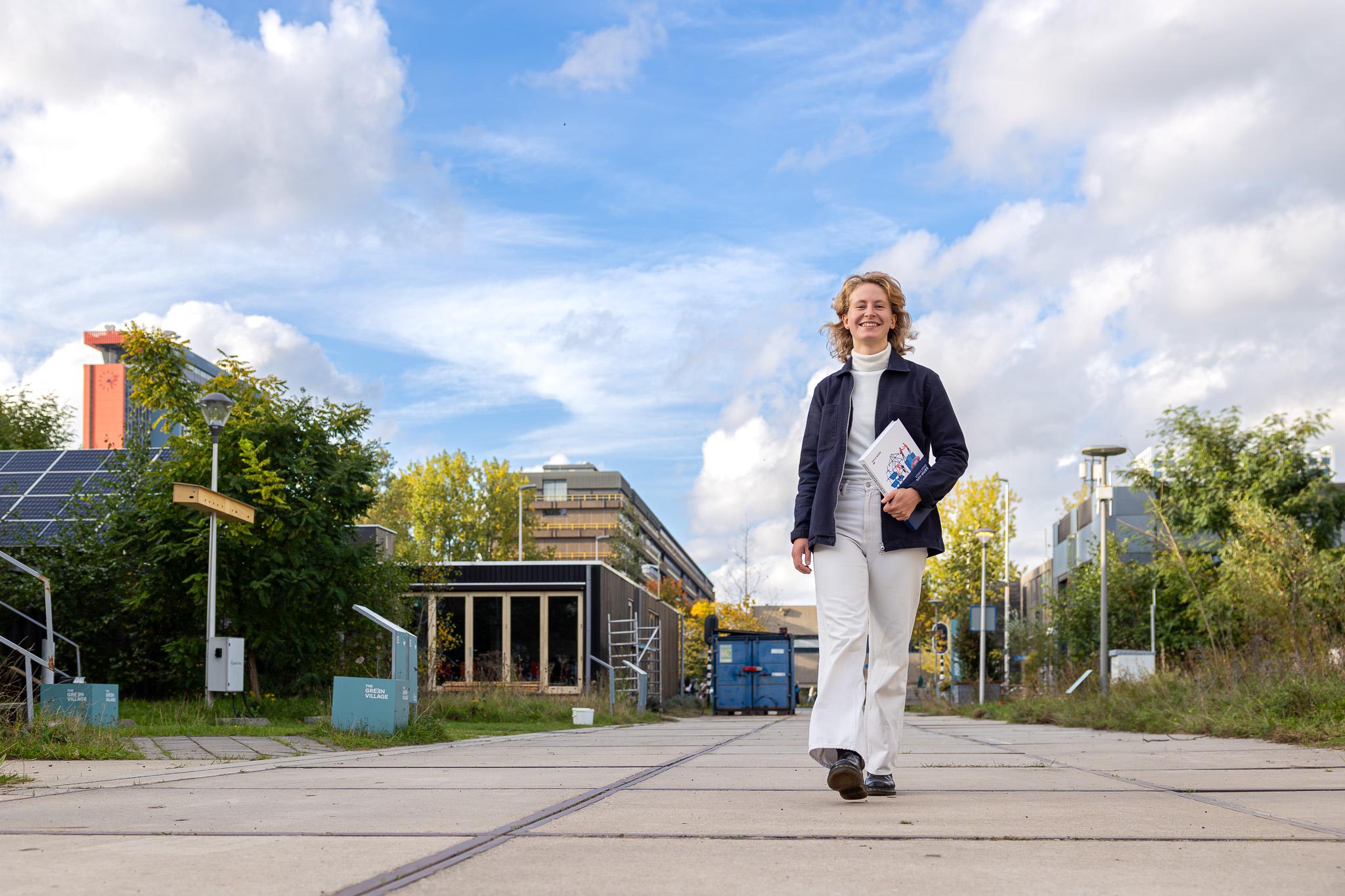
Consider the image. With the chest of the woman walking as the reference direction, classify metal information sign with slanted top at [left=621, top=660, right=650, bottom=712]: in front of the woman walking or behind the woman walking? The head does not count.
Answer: behind

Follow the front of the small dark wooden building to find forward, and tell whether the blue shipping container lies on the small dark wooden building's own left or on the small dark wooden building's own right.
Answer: on the small dark wooden building's own left

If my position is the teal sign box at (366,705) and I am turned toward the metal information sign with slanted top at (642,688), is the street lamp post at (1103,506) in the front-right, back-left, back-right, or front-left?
front-right

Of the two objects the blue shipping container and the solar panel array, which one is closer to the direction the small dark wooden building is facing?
the solar panel array

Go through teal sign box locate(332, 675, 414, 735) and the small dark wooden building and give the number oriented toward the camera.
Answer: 2

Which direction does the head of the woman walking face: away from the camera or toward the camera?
toward the camera

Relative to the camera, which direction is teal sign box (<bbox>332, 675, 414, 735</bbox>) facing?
toward the camera

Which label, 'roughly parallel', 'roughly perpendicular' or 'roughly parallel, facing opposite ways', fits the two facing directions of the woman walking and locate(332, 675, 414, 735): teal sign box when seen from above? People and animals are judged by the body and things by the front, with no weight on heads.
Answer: roughly parallel

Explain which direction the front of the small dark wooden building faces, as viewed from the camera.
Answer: facing the viewer

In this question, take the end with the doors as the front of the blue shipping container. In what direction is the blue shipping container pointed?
toward the camera

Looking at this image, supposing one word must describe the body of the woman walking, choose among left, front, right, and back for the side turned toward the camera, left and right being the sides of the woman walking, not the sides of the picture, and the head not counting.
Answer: front

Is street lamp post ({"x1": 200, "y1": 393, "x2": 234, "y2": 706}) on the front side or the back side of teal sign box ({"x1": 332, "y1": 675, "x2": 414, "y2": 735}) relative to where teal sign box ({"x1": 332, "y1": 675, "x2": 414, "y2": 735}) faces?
on the back side

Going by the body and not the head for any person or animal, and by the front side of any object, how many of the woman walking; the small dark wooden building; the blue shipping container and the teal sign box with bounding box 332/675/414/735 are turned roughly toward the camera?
4

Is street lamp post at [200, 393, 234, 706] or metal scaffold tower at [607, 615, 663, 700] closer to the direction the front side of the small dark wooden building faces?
the street lamp post

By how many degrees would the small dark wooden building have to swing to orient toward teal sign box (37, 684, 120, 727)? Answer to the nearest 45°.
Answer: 0° — it already faces it
